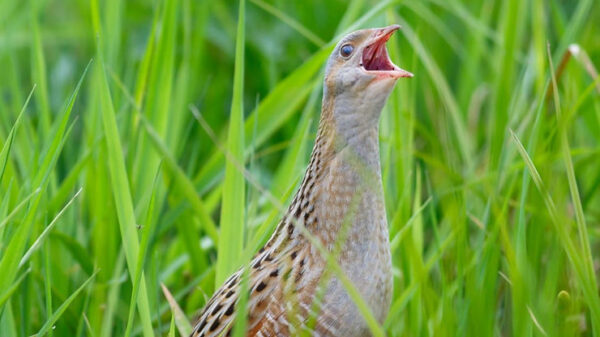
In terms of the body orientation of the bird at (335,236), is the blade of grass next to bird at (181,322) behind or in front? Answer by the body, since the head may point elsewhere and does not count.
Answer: behind

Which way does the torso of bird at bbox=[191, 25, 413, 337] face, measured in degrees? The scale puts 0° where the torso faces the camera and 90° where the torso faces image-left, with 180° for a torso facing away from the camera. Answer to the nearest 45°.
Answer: approximately 270°
